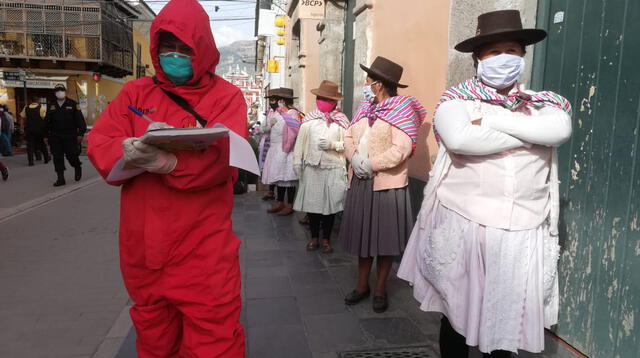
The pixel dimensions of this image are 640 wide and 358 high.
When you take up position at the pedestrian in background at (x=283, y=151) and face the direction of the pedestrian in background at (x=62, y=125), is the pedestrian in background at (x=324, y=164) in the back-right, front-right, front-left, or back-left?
back-left

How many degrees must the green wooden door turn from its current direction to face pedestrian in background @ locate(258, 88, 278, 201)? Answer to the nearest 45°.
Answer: approximately 90° to its right

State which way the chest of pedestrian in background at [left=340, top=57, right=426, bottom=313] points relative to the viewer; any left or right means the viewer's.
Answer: facing the viewer and to the left of the viewer

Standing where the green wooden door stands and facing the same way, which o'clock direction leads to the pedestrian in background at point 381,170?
The pedestrian in background is roughly at 2 o'clock from the green wooden door.

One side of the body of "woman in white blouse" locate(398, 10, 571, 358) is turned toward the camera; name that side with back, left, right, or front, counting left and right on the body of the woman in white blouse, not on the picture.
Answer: front

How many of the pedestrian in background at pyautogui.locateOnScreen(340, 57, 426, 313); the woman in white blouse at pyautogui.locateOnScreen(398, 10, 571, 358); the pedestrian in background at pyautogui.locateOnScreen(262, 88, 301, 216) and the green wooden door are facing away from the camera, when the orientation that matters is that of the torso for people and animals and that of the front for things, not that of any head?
0

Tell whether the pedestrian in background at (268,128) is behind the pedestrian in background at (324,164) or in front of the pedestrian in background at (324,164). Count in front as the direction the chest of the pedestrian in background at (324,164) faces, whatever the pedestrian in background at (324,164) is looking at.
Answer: behind

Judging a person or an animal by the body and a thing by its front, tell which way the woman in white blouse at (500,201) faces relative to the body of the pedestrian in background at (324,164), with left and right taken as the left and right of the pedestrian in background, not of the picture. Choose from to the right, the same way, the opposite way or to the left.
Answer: the same way

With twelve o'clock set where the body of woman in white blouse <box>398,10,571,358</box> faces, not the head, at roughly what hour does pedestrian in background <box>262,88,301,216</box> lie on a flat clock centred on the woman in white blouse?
The pedestrian in background is roughly at 5 o'clock from the woman in white blouse.

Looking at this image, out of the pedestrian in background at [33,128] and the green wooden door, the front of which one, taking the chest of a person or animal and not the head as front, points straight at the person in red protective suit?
the green wooden door

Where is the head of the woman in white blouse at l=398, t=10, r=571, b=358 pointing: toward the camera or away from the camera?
toward the camera
